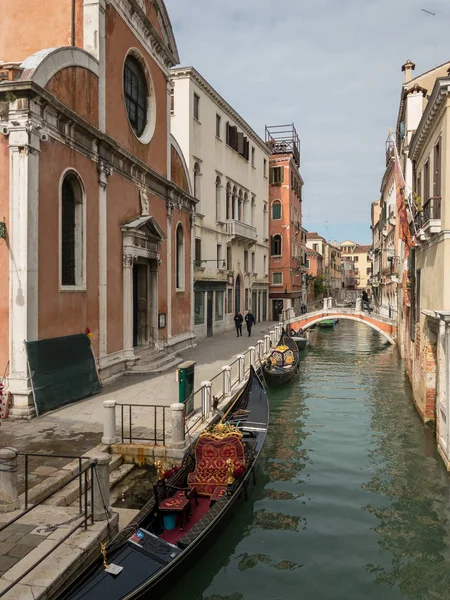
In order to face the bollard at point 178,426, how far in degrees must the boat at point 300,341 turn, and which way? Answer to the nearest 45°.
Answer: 0° — it already faces it

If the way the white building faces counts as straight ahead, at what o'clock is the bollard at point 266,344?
The bollard is roughly at 1 o'clock from the white building.

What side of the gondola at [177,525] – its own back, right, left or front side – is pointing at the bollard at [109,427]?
right

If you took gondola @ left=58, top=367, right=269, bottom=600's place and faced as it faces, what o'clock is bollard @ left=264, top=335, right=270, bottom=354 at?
The bollard is roughly at 5 o'clock from the gondola.

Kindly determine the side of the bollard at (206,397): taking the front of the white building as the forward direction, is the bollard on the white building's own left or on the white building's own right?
on the white building's own right

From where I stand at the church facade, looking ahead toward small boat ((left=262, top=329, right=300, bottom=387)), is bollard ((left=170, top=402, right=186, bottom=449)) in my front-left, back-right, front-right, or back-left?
back-right

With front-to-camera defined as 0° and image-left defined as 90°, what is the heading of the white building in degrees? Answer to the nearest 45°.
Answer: approximately 315°

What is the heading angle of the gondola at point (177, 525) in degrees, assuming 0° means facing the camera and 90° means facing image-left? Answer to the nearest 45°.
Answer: approximately 45°

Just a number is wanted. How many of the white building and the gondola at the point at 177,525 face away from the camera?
0

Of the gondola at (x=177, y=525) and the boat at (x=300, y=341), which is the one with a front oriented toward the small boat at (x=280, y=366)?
the boat at (x=300, y=341)

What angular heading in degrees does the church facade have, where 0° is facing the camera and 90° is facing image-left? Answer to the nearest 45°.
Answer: approximately 315°

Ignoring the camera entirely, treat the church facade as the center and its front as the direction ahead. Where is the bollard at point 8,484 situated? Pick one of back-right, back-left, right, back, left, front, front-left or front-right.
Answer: front-right

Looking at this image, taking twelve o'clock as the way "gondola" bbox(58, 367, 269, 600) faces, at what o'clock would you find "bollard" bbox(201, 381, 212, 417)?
The bollard is roughly at 5 o'clock from the gondola.
